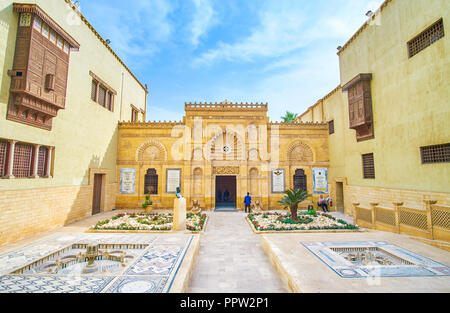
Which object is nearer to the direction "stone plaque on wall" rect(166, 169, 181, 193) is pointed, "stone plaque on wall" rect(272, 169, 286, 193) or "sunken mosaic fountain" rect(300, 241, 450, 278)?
the sunken mosaic fountain

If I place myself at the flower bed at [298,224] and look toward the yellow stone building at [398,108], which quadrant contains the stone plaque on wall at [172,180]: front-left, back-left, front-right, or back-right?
back-left

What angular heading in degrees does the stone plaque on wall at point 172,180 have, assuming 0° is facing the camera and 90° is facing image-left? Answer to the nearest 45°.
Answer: approximately 0°

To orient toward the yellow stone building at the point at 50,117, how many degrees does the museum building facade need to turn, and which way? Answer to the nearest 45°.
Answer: approximately 45° to its right

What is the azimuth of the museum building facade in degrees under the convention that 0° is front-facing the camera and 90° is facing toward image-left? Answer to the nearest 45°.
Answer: approximately 0°

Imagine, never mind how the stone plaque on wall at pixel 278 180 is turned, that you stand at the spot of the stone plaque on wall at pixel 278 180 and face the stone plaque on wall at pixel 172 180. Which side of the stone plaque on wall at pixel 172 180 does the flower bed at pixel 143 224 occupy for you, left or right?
left

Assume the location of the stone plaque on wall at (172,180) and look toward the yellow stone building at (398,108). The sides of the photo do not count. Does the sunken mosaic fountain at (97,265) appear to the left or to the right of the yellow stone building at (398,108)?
right

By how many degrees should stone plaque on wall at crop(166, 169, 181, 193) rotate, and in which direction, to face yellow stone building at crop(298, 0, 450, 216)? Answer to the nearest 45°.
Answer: approximately 45° to its left

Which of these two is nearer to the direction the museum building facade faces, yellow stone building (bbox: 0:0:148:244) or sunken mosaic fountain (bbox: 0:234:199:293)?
the sunken mosaic fountain

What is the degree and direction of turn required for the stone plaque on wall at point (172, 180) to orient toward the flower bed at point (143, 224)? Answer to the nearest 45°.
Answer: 0° — it already faces it

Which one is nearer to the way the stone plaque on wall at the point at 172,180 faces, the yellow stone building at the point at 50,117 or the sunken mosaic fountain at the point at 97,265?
the sunken mosaic fountain

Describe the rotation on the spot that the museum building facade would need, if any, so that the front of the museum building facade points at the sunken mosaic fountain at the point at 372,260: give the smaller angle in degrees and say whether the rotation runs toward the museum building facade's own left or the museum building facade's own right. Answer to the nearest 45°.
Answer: approximately 45° to the museum building facade's own left
